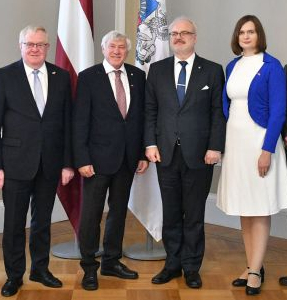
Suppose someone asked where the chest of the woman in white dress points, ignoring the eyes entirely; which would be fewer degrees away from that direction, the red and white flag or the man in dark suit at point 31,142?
the man in dark suit

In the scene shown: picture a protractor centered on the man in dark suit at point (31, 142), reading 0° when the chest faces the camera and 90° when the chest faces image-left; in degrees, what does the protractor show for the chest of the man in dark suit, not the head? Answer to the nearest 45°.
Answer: approximately 0°

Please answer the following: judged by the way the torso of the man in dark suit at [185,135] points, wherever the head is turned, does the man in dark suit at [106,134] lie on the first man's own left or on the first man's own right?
on the first man's own right

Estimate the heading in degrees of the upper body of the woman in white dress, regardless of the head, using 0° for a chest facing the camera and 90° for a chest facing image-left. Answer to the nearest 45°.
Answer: approximately 45°

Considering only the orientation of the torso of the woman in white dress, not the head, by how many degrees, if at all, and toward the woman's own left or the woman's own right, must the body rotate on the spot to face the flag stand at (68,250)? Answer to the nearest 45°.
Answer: approximately 45° to the woman's own right

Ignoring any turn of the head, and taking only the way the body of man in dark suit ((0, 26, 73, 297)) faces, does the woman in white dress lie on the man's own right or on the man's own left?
on the man's own left

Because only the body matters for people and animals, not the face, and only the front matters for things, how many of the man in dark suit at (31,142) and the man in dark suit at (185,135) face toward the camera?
2

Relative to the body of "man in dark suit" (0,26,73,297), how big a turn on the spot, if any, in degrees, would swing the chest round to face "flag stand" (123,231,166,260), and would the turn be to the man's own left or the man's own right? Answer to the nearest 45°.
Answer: approximately 135° to the man's own left

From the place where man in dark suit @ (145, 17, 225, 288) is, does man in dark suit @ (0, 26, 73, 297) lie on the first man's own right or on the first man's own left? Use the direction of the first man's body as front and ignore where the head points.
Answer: on the first man's own right
